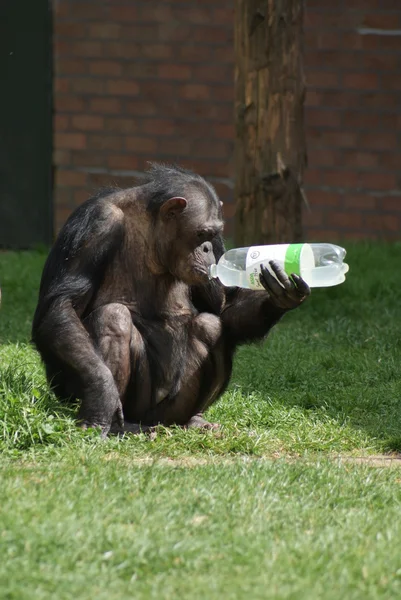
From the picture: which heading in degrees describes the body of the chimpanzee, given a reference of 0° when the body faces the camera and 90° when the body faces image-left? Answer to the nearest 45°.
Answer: approximately 315°

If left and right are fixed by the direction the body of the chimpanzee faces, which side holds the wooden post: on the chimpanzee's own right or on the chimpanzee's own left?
on the chimpanzee's own left
